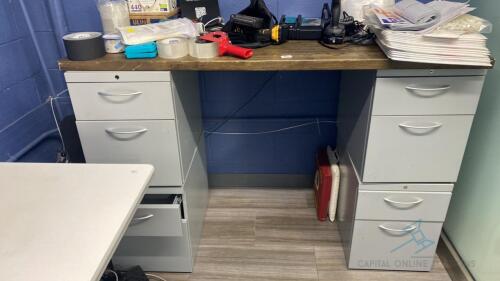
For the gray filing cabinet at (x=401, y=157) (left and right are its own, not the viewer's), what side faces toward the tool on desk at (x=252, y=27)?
right

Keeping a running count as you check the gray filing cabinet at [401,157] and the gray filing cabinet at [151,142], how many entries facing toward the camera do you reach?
2

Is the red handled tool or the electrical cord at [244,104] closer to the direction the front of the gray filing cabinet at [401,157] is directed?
the red handled tool

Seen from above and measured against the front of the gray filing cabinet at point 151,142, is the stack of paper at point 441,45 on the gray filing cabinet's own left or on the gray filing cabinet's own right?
on the gray filing cabinet's own left

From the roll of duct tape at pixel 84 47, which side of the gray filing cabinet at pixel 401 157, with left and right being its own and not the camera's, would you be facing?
right

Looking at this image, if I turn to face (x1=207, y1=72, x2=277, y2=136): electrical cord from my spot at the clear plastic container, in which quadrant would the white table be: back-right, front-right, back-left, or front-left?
back-right

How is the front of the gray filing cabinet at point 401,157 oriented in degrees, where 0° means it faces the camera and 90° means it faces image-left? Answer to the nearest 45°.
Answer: approximately 0°
